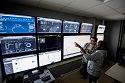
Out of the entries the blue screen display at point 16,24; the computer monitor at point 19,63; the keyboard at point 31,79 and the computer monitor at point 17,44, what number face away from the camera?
0

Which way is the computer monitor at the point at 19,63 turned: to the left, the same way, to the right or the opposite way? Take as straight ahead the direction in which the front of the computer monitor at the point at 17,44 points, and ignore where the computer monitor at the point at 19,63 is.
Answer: the same way

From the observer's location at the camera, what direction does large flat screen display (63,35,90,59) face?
facing the viewer and to the right of the viewer

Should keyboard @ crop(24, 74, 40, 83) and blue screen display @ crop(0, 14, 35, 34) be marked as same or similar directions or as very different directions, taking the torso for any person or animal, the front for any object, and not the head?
same or similar directions

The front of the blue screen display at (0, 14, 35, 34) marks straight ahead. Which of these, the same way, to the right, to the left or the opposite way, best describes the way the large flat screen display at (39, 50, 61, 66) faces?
the same way

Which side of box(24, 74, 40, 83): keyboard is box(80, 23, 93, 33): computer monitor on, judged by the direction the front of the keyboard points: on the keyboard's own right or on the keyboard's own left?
on the keyboard's own left

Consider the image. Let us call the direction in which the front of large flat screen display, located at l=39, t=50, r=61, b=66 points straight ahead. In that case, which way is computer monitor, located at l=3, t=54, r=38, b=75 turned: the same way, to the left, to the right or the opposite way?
the same way

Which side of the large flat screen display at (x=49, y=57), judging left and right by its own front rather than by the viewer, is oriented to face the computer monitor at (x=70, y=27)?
left

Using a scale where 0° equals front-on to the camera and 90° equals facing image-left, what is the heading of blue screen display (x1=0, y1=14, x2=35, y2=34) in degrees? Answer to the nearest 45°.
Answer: approximately 315°

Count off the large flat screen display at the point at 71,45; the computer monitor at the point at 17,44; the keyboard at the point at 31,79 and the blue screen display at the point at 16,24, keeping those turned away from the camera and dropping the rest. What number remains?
0

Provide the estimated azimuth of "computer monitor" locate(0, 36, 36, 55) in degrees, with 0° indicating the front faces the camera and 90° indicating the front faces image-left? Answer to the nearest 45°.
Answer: approximately 315°

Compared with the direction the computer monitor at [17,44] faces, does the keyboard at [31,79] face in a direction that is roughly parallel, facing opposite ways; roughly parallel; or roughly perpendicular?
roughly parallel

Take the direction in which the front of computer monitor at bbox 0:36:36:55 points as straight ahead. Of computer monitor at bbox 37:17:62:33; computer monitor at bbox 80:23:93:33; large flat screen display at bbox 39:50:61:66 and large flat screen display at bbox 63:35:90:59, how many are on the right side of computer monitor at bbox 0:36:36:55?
0

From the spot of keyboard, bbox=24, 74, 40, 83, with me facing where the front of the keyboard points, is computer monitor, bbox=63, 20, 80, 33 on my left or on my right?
on my left

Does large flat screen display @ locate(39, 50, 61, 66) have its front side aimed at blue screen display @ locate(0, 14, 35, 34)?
no
